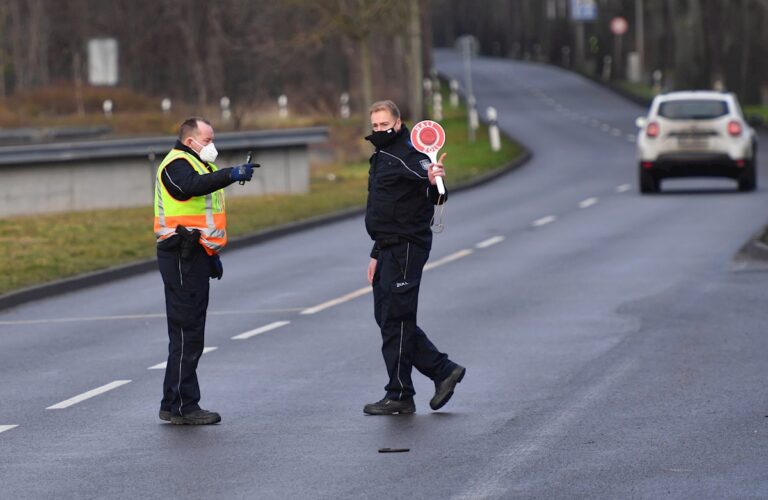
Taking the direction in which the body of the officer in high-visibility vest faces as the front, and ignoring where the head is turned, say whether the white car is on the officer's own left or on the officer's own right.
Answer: on the officer's own left

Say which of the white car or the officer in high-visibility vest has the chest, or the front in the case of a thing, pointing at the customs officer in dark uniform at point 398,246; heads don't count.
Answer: the officer in high-visibility vest

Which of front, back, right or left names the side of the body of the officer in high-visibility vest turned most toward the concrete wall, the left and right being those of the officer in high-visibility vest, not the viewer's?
left

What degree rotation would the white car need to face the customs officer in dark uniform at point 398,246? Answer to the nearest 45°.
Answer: approximately 180°

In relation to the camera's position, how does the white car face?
facing away from the viewer

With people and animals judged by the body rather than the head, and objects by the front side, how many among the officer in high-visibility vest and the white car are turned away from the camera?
1

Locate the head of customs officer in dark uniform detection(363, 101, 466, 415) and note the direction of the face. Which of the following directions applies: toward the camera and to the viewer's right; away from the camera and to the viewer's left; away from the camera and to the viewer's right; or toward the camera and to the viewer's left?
toward the camera and to the viewer's left

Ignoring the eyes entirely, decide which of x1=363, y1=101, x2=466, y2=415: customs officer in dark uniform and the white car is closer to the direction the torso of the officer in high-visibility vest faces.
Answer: the customs officer in dark uniform

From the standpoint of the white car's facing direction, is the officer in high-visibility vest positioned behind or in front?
behind

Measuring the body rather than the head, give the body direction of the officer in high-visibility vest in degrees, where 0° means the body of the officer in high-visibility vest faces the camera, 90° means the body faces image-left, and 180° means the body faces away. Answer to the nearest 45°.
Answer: approximately 270°

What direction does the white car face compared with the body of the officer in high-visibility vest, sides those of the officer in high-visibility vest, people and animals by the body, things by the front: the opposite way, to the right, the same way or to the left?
to the left
